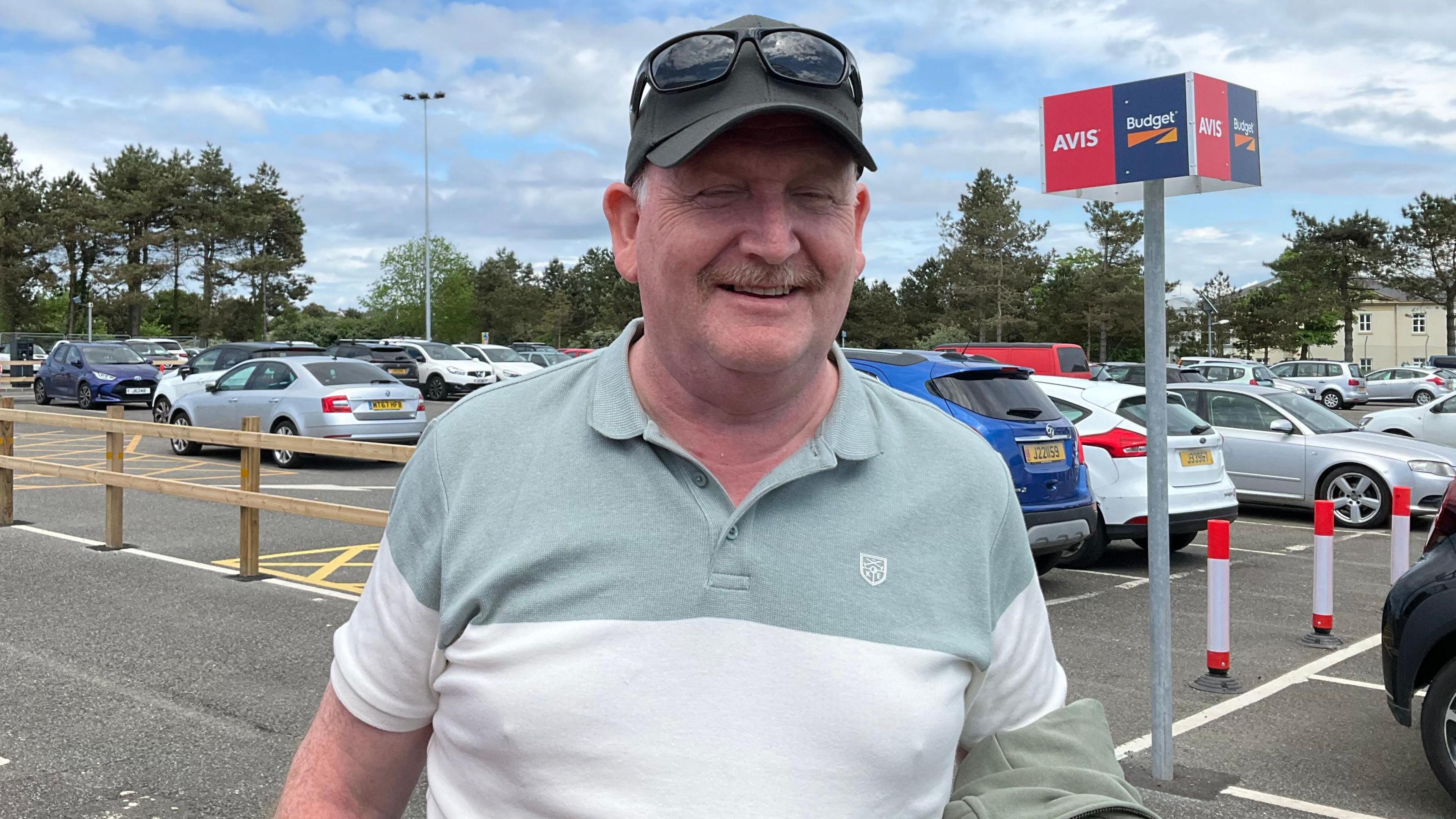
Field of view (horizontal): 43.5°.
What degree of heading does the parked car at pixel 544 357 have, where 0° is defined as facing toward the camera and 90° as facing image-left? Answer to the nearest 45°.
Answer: approximately 315°

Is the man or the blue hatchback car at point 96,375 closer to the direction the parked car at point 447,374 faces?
the man

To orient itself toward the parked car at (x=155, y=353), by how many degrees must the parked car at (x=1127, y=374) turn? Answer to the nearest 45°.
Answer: approximately 45° to its left

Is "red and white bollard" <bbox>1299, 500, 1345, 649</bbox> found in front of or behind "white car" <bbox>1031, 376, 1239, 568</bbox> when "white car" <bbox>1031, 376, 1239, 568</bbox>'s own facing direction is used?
behind

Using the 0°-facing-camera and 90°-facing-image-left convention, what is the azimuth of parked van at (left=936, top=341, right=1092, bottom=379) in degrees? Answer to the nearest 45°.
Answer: approximately 135°

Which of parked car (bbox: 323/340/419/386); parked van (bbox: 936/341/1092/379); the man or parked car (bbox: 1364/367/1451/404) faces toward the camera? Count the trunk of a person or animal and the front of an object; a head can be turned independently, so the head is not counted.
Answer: the man

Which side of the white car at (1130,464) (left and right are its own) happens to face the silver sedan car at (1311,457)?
right

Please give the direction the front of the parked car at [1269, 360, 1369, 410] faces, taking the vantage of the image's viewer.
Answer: facing away from the viewer and to the left of the viewer

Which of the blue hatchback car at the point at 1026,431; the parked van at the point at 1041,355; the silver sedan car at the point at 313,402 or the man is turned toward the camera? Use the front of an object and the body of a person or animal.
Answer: the man

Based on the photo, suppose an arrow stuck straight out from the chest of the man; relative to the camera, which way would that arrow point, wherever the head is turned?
toward the camera

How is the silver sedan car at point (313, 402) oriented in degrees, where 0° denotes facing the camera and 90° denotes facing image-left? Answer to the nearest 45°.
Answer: approximately 135°

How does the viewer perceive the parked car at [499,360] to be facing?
facing the viewer and to the right of the viewer
